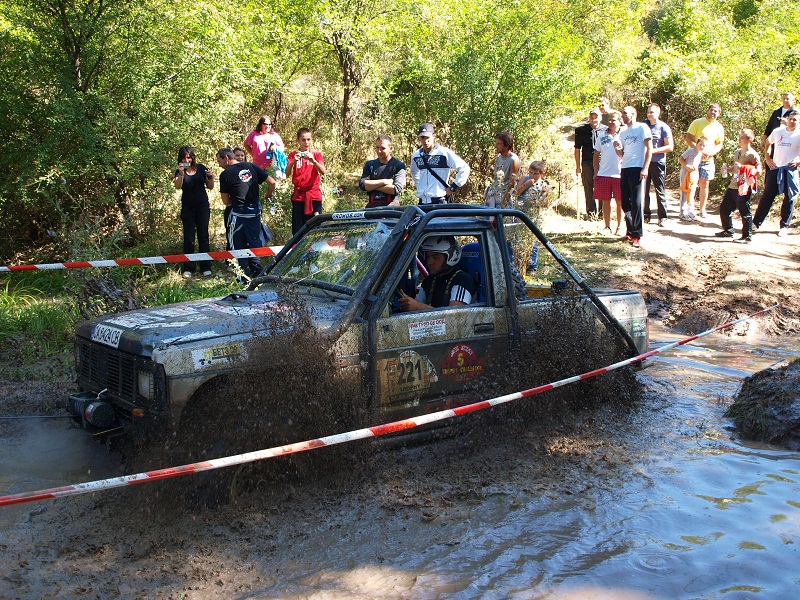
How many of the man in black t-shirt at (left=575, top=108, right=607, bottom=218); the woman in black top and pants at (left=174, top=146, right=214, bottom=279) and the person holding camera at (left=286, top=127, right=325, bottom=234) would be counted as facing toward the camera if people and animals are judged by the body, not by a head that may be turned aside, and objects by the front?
3

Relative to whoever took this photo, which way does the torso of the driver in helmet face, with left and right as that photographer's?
facing the viewer and to the left of the viewer

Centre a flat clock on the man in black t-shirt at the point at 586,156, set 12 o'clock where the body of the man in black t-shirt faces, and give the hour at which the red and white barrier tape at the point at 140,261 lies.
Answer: The red and white barrier tape is roughly at 1 o'clock from the man in black t-shirt.

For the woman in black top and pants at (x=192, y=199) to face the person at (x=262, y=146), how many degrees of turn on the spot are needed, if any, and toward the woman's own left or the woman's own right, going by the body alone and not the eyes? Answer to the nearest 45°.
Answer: approximately 135° to the woman's own left

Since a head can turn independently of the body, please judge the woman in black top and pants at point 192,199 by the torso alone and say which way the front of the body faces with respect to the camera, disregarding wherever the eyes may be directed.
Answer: toward the camera

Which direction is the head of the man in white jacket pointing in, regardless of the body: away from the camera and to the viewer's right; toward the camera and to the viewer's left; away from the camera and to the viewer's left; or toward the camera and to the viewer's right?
toward the camera and to the viewer's left

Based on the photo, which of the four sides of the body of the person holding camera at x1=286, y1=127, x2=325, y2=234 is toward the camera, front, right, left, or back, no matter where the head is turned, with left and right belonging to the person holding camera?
front

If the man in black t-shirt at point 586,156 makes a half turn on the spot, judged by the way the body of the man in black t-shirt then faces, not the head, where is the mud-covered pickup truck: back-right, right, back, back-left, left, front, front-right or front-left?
back

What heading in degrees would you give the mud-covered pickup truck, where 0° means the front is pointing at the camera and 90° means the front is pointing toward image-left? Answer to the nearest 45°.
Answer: approximately 45°

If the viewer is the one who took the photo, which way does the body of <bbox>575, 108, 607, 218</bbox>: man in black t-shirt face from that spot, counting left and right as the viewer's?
facing the viewer

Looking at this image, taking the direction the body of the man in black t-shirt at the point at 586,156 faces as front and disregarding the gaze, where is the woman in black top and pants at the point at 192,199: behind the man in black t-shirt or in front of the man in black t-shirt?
in front

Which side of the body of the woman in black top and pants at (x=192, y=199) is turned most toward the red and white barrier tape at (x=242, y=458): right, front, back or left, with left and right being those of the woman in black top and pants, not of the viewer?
front

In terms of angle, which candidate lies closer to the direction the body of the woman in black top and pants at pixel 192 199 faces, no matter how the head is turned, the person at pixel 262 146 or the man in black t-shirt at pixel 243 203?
the man in black t-shirt
